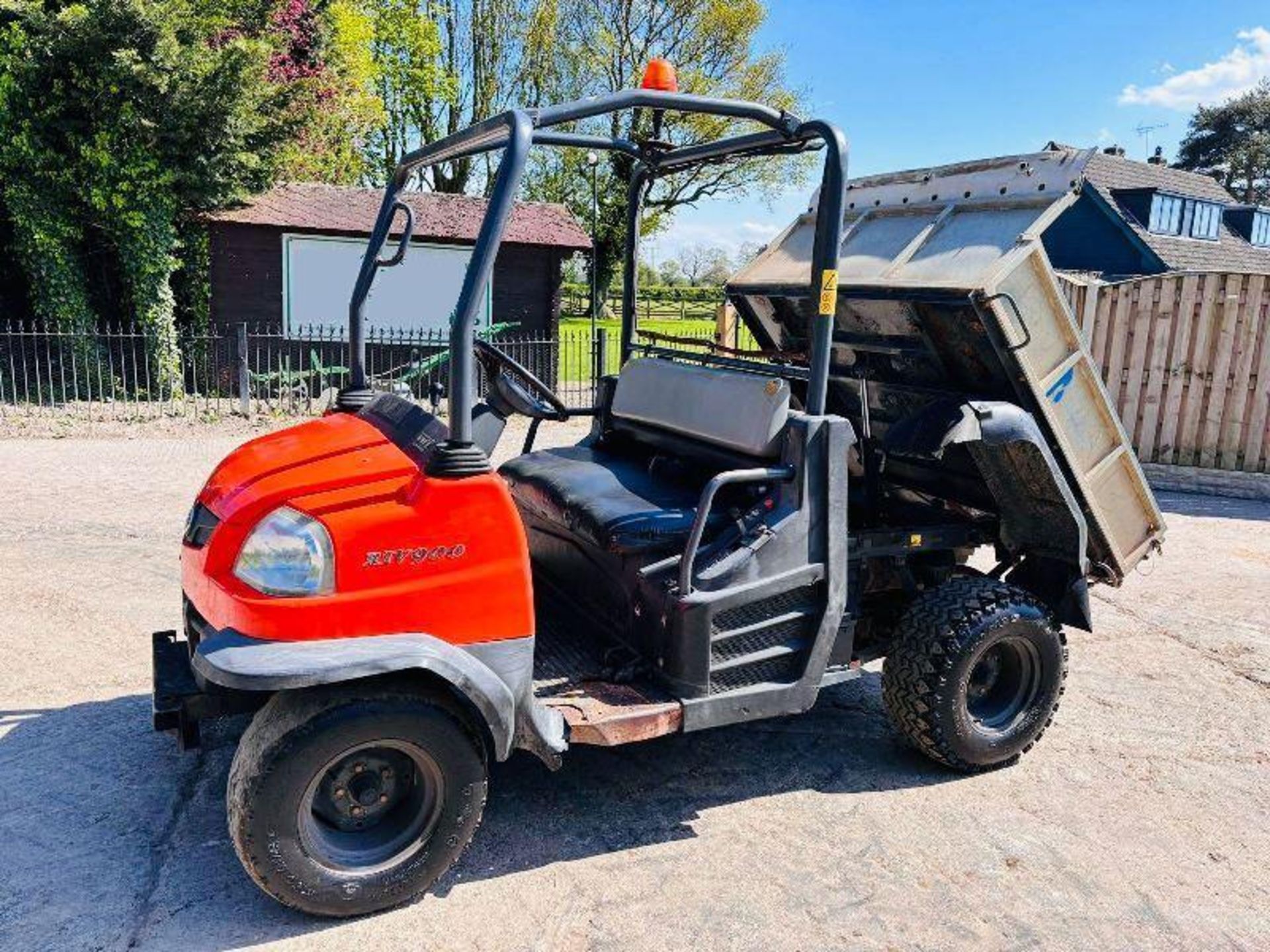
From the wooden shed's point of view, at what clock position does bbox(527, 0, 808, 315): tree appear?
The tree is roughly at 7 o'clock from the wooden shed.

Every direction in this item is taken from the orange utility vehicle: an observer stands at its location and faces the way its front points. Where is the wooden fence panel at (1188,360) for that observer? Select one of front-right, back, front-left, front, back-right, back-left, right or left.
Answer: back

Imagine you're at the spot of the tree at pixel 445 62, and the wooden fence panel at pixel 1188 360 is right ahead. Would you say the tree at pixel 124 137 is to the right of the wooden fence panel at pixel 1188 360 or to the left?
right

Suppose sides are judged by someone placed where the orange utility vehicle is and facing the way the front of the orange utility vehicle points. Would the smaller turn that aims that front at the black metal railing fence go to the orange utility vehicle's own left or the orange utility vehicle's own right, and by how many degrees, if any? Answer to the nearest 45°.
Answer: approximately 90° to the orange utility vehicle's own right

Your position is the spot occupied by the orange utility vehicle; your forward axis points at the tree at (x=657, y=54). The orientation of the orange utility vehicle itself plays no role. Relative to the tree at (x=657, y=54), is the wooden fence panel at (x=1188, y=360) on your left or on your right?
right

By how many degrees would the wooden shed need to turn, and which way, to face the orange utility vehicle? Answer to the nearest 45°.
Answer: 0° — it already faces it

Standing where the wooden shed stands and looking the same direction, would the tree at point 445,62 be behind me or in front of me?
behind

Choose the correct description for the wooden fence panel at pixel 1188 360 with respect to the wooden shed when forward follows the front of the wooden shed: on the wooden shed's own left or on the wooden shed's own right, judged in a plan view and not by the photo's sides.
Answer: on the wooden shed's own left

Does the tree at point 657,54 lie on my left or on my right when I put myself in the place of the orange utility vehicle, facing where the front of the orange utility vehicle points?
on my right

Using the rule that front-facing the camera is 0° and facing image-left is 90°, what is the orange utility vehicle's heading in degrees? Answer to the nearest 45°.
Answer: approximately 45°
